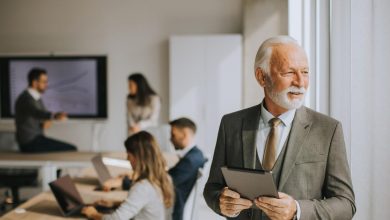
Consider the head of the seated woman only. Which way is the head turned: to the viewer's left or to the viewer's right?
to the viewer's left

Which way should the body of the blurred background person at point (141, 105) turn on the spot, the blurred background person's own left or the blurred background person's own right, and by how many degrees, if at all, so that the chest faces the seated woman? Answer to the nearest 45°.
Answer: approximately 45° to the blurred background person's own left

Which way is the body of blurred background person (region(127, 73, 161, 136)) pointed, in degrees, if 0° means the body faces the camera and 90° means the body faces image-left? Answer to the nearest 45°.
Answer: approximately 45°

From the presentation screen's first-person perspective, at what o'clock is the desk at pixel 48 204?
The desk is roughly at 12 o'clock from the presentation screen.

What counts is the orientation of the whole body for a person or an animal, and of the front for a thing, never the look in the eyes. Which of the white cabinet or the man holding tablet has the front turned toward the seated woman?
the white cabinet

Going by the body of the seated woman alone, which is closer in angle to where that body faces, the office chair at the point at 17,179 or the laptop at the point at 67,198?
the laptop

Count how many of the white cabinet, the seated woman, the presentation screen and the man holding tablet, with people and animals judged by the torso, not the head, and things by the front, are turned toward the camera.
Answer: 3

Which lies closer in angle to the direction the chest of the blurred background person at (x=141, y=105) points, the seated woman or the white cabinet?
the seated woman
